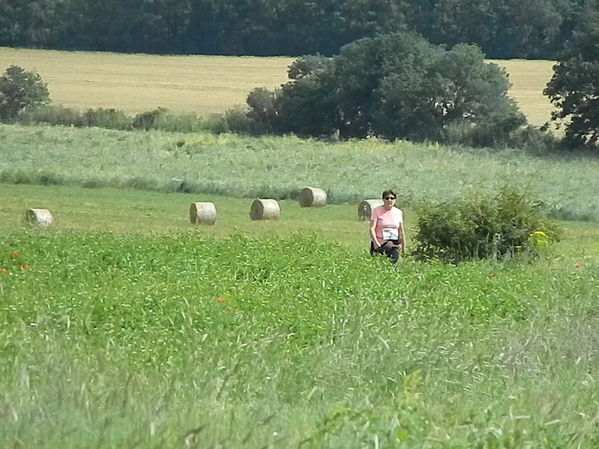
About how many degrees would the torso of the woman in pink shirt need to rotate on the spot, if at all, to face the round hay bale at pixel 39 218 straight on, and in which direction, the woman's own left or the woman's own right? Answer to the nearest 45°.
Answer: approximately 135° to the woman's own right

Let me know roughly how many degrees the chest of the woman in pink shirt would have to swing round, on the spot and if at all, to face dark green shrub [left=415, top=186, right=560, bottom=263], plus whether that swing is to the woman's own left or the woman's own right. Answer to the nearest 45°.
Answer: approximately 135° to the woman's own left

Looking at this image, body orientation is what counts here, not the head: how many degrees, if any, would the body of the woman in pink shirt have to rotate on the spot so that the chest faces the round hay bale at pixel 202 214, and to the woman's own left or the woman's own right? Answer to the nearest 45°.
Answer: approximately 135° to the woman's own right

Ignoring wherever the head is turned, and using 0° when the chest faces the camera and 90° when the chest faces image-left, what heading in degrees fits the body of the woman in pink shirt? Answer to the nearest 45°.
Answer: approximately 0°

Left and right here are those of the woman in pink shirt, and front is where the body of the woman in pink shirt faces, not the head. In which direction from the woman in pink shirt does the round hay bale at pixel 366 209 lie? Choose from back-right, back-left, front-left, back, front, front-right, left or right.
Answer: back
